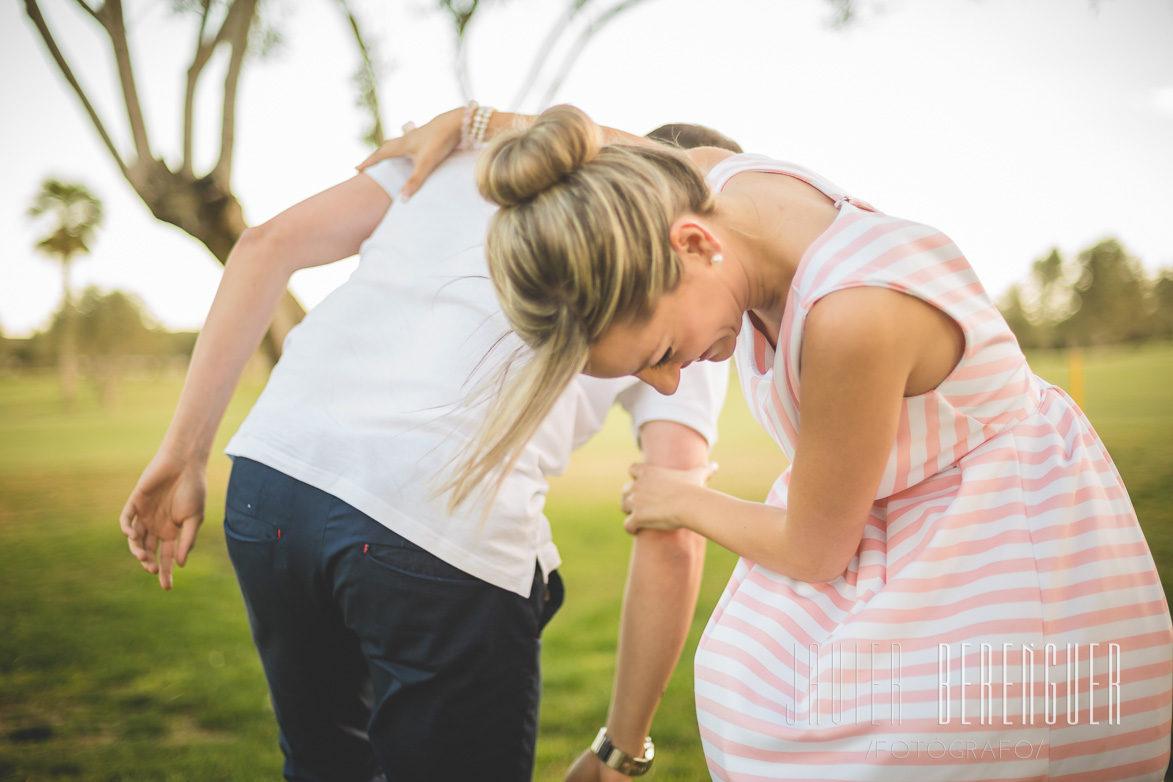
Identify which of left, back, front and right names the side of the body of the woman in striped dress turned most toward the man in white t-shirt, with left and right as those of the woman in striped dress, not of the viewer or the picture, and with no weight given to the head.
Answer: front

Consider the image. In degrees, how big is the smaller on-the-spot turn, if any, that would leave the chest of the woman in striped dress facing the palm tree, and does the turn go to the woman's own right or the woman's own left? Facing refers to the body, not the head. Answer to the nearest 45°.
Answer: approximately 45° to the woman's own right

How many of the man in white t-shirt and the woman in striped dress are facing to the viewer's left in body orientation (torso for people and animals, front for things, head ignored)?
1

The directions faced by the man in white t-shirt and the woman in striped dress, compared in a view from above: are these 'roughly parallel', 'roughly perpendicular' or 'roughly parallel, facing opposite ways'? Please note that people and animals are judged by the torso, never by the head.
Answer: roughly perpendicular

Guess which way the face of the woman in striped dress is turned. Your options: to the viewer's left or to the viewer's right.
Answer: to the viewer's left

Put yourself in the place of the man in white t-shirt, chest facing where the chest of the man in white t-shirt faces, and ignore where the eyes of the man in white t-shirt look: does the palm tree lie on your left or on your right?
on your left

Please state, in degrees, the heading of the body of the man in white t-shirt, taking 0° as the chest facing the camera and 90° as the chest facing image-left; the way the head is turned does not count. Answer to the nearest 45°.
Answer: approximately 225°

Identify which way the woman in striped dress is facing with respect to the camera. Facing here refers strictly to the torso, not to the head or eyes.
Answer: to the viewer's left

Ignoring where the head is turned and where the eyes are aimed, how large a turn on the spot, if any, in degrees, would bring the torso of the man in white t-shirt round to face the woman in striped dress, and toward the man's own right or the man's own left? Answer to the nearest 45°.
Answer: approximately 90° to the man's own right

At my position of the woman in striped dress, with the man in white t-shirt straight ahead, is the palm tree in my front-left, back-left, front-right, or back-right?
front-right

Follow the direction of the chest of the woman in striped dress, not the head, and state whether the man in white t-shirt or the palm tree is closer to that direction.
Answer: the man in white t-shirt
